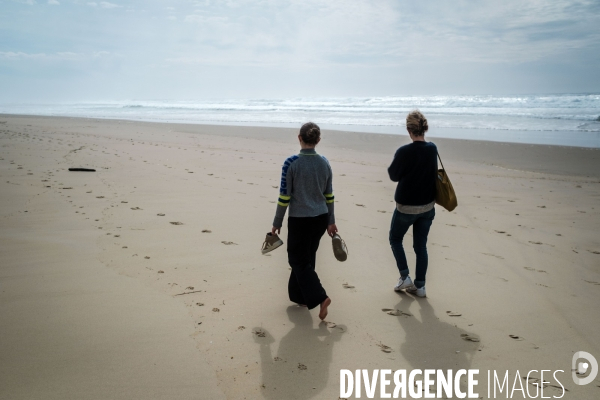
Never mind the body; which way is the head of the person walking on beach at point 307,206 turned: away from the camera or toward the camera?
away from the camera

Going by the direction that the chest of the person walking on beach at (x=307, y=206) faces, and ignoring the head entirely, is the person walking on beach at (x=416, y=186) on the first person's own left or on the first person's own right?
on the first person's own right

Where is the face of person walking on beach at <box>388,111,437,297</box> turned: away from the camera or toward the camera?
away from the camera

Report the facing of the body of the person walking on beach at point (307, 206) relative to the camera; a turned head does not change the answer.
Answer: away from the camera
